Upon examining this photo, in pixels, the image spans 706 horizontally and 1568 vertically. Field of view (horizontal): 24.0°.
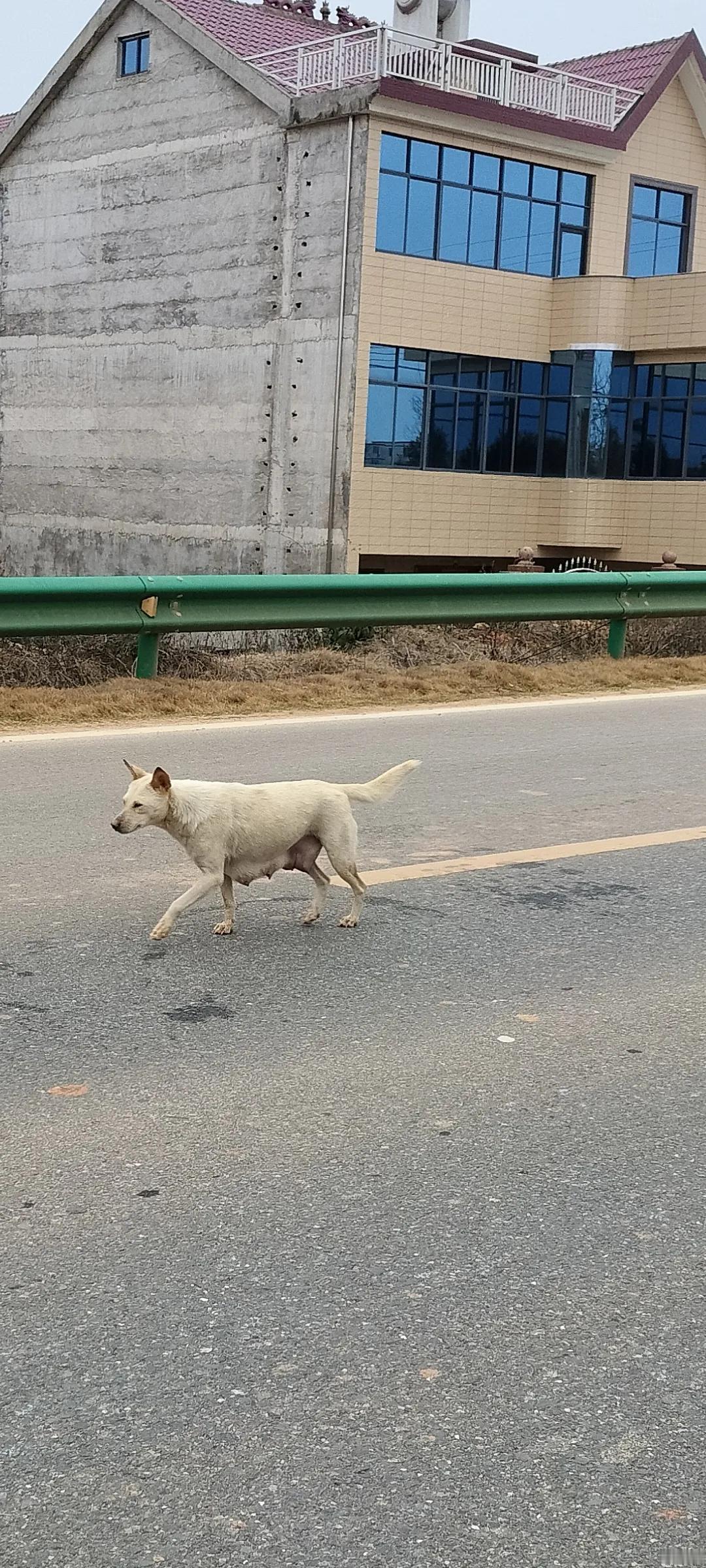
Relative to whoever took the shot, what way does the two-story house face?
facing the viewer and to the right of the viewer

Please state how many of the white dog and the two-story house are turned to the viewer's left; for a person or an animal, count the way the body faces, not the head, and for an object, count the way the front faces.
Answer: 1

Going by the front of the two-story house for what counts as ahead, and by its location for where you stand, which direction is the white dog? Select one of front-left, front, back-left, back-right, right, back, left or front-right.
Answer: front-right

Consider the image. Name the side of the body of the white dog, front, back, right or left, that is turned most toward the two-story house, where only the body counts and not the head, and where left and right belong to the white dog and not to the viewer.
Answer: right

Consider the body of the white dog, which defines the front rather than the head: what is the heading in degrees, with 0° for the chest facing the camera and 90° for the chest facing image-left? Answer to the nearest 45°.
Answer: approximately 90°

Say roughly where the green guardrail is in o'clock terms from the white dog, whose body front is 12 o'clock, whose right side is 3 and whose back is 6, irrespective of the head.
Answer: The green guardrail is roughly at 3 o'clock from the white dog.

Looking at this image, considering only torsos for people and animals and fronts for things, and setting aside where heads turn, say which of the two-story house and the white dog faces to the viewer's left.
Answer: the white dog
